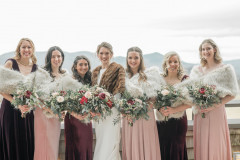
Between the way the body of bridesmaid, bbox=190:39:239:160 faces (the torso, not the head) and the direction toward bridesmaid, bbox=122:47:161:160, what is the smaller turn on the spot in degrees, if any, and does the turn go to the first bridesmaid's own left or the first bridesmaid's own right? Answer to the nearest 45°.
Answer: approximately 45° to the first bridesmaid's own right

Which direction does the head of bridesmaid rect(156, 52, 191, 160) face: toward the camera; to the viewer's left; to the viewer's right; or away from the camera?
toward the camera

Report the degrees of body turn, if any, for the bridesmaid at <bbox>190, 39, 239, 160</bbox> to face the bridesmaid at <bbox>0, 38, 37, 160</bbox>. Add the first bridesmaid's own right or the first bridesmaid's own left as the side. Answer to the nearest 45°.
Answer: approximately 45° to the first bridesmaid's own right

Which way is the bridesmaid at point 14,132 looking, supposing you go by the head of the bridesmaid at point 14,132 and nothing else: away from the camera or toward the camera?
toward the camera

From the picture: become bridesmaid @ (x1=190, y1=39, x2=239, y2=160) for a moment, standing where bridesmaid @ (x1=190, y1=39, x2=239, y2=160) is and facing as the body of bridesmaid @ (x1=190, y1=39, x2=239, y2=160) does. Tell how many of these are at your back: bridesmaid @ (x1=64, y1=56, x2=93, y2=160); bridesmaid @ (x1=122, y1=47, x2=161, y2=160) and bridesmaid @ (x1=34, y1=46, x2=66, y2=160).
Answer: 0

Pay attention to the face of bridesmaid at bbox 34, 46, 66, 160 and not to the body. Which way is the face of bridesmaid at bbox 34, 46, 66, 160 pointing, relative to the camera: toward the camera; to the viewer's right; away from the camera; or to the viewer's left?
toward the camera

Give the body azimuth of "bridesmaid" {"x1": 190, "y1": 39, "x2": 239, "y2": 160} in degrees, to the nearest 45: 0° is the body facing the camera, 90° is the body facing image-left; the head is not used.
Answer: approximately 45°

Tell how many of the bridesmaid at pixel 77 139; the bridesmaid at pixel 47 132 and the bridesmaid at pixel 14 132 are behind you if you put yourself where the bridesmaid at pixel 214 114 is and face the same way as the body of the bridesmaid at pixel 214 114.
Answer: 0

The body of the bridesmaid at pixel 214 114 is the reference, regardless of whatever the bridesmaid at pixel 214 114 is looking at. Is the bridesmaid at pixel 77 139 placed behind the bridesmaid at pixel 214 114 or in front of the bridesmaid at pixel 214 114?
in front
